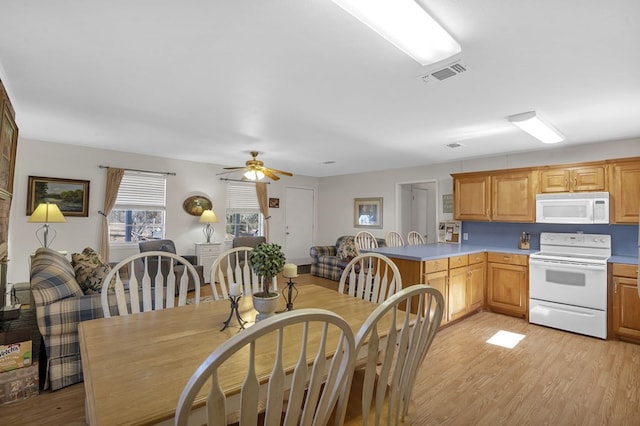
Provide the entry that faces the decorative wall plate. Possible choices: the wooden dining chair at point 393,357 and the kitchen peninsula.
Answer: the wooden dining chair

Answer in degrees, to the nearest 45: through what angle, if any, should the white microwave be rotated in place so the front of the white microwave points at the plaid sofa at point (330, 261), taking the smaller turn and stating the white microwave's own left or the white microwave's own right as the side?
approximately 90° to the white microwave's own right

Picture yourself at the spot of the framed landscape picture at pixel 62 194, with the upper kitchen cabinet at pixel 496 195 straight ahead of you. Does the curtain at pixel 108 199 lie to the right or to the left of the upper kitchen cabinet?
left

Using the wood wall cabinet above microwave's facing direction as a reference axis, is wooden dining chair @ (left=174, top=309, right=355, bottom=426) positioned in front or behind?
in front

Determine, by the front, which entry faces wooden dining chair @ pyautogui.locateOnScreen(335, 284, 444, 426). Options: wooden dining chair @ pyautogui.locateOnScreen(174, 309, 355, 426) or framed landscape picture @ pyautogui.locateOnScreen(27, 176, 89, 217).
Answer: the framed landscape picture

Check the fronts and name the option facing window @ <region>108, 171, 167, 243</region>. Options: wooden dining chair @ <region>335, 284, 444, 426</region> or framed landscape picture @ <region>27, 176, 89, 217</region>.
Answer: the wooden dining chair

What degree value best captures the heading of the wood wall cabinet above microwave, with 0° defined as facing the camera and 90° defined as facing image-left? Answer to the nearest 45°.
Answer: approximately 0°

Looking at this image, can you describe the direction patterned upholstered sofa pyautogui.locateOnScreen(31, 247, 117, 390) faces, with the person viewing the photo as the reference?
facing to the right of the viewer

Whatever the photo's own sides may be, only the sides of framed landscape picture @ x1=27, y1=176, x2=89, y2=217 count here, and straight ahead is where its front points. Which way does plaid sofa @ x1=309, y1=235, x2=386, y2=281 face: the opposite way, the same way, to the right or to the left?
to the right
